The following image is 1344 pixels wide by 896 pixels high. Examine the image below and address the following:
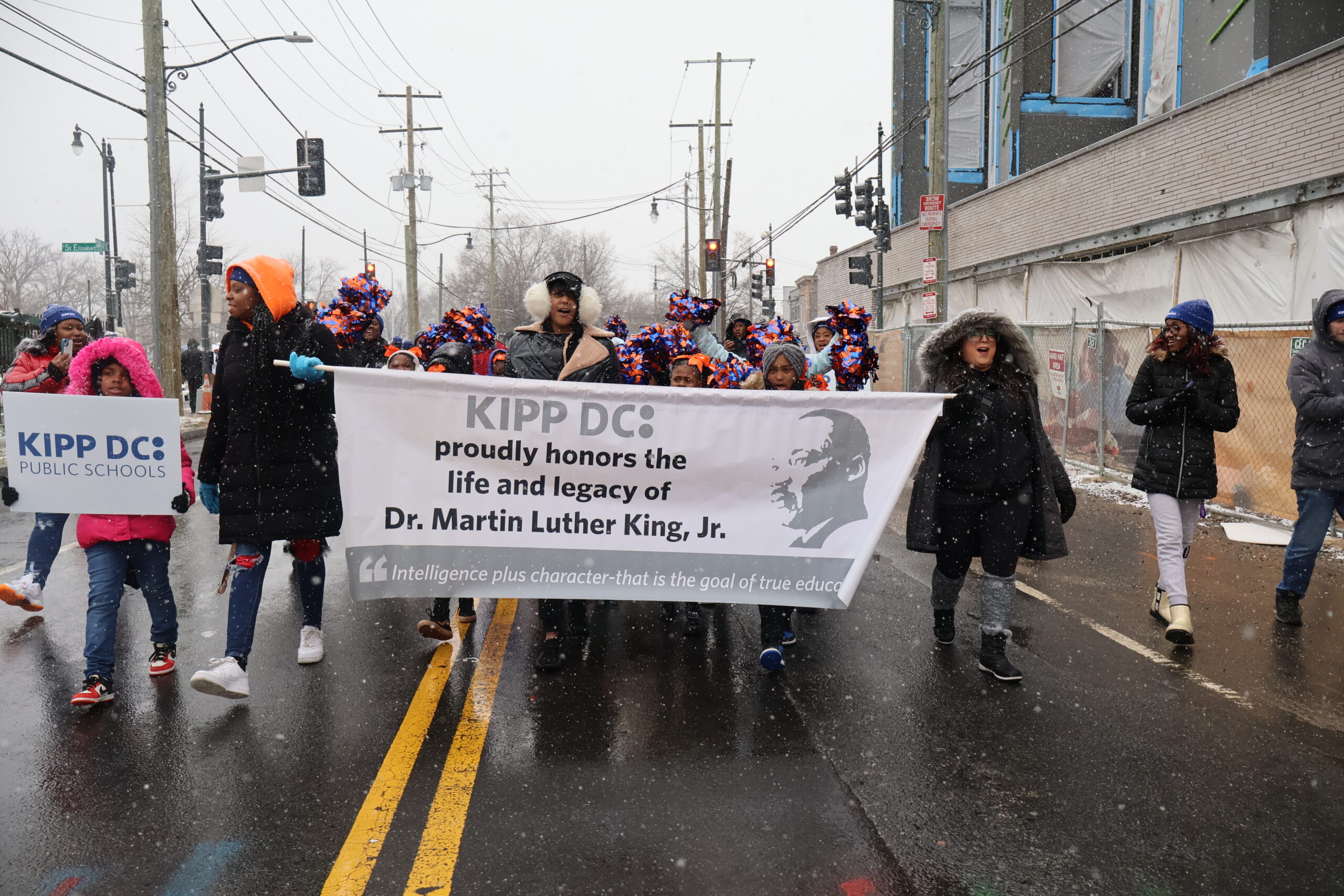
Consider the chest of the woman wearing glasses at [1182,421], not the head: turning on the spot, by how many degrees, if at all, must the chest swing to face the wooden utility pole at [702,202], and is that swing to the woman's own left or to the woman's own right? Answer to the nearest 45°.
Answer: approximately 135° to the woman's own right

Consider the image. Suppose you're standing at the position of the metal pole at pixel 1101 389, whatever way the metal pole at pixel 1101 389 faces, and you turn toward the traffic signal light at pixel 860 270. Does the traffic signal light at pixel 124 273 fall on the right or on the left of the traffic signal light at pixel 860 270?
left

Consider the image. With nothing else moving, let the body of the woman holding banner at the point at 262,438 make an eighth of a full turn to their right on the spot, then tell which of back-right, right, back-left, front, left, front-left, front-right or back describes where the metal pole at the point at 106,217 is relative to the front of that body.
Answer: right

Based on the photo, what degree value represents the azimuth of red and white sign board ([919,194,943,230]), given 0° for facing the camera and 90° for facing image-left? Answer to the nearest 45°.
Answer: approximately 0°

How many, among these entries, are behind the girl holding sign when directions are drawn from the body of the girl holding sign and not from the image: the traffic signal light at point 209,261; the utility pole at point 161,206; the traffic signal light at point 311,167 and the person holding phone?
4

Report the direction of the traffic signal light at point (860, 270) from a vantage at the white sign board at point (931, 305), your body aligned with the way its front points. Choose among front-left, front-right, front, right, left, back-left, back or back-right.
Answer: back

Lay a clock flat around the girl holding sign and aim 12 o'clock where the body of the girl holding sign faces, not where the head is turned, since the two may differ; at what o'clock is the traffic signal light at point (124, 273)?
The traffic signal light is roughly at 6 o'clock from the girl holding sign.

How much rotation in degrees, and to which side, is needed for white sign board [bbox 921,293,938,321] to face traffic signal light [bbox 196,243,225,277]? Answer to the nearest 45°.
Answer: approximately 90° to its right

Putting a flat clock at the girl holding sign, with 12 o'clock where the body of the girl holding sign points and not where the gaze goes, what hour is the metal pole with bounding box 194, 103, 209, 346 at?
The metal pole is roughly at 6 o'clock from the girl holding sign.

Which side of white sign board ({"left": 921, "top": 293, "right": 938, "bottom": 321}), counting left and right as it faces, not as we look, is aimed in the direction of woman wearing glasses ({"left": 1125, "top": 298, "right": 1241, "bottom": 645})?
front
